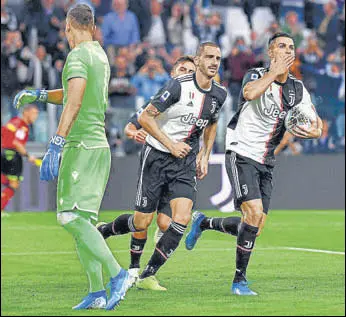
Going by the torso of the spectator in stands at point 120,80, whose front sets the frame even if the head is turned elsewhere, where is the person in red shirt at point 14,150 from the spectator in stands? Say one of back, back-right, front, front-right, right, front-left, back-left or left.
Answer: front-right

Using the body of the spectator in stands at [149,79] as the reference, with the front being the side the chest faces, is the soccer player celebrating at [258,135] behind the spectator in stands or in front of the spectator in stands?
in front

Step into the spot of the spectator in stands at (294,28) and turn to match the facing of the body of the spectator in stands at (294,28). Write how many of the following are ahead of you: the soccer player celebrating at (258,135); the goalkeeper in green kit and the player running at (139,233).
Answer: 3

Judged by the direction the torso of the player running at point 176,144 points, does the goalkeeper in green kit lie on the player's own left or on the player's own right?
on the player's own right

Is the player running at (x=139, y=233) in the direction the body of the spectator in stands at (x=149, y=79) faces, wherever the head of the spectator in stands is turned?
yes

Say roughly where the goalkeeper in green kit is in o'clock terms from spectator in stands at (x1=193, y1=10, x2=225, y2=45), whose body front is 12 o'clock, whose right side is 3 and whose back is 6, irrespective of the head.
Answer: The goalkeeper in green kit is roughly at 12 o'clock from the spectator in stands.
